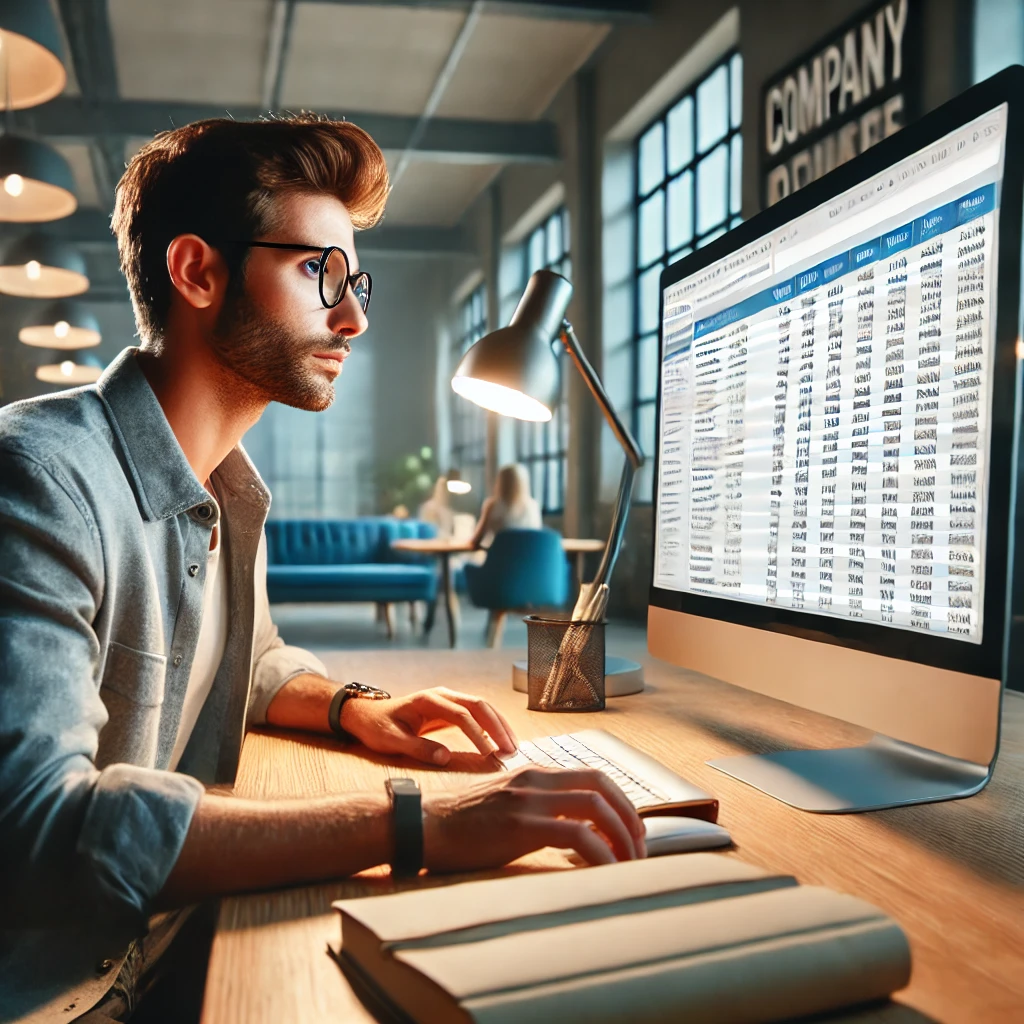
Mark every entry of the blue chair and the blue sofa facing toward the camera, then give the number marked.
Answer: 1

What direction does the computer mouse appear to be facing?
to the viewer's right

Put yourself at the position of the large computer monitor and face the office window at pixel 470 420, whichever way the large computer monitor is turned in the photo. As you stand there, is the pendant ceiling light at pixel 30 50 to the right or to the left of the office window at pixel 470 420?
left

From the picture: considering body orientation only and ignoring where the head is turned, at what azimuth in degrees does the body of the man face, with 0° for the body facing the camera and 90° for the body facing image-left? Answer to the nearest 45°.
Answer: approximately 270°

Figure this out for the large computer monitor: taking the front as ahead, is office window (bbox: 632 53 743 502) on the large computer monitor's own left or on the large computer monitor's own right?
on the large computer monitor's own right

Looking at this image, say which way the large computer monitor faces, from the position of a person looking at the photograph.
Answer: facing the viewer and to the left of the viewer

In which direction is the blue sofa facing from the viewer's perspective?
toward the camera

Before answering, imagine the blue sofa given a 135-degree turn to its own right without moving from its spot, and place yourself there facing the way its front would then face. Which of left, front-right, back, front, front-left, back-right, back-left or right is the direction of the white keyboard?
back-left

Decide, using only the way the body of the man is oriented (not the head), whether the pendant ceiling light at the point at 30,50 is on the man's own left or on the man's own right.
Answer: on the man's own left

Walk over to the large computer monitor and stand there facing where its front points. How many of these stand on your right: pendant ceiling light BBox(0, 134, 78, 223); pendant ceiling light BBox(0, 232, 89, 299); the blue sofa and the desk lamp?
4

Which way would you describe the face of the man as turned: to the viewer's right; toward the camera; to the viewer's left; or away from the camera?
to the viewer's right

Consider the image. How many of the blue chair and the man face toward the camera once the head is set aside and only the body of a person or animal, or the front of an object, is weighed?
0

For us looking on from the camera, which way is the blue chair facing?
facing away from the viewer and to the left of the viewer

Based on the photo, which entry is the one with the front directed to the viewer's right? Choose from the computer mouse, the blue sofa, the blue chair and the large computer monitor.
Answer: the computer mouse

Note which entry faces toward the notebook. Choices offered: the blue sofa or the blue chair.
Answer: the blue sofa
